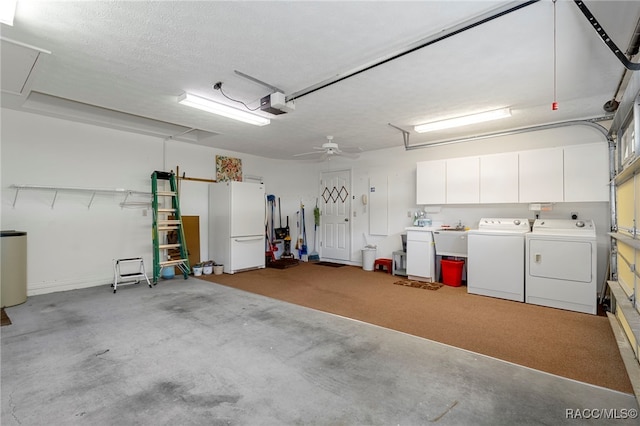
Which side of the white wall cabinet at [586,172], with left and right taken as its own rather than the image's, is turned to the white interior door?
right

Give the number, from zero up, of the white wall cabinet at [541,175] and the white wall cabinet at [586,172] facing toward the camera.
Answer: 2

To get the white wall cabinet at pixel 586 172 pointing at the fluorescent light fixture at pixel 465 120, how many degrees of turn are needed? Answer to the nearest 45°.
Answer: approximately 45° to its right

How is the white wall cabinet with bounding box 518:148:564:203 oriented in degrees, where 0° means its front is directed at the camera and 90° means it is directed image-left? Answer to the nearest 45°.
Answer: approximately 0°

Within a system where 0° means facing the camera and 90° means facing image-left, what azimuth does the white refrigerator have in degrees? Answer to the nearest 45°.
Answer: approximately 315°
